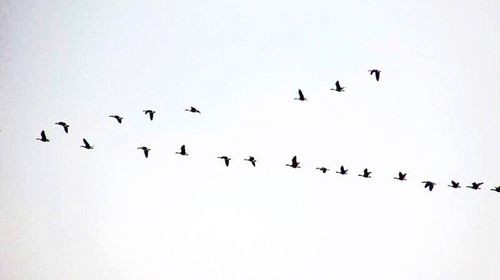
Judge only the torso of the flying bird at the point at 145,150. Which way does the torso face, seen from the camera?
to the viewer's left

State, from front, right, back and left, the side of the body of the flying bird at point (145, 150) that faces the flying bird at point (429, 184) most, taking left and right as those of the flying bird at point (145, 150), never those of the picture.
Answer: back
